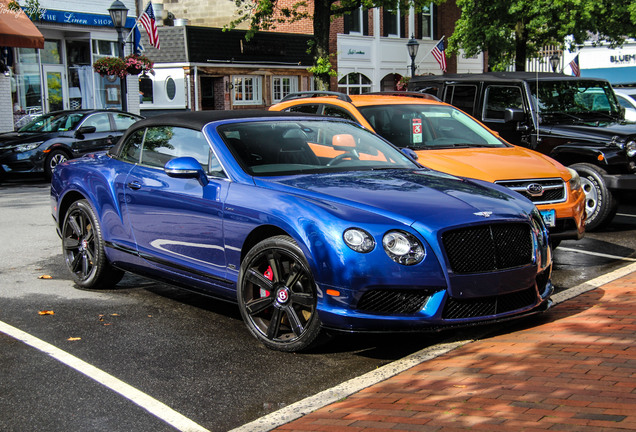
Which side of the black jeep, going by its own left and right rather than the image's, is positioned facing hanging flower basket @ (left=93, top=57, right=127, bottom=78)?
back

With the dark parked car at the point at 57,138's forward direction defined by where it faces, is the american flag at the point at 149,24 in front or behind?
behind

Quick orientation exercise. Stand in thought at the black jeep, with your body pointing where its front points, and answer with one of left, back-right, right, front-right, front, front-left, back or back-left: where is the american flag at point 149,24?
back

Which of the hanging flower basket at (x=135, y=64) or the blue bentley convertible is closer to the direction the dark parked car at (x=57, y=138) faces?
the blue bentley convertible

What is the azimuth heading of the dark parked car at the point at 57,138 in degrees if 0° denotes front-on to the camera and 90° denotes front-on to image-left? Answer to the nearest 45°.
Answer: approximately 45°

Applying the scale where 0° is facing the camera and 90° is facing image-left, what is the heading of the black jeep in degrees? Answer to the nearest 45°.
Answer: approximately 315°

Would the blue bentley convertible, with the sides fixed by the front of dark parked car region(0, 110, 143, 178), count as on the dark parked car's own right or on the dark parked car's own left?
on the dark parked car's own left

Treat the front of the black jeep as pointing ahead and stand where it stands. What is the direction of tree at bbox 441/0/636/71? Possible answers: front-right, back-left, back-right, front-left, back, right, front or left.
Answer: back-left

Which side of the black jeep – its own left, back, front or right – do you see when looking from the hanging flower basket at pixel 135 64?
back

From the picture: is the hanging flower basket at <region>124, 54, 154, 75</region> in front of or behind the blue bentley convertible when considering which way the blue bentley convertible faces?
behind

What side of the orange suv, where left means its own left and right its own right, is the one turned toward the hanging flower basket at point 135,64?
back

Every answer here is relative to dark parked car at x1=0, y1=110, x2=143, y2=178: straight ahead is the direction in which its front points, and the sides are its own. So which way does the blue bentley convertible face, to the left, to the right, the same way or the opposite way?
to the left
